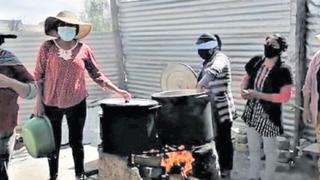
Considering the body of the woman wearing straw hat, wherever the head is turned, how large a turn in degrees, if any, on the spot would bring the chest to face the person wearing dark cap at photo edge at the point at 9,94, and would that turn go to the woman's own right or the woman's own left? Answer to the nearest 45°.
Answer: approximately 45° to the woman's own right

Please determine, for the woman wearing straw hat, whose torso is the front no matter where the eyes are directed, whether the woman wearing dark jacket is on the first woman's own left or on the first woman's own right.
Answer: on the first woman's own left

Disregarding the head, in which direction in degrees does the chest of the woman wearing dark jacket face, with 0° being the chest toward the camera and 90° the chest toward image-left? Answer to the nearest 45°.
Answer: approximately 45°

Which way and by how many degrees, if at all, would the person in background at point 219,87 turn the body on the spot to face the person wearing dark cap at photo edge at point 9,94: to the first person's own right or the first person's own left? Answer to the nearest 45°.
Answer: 0° — they already face them

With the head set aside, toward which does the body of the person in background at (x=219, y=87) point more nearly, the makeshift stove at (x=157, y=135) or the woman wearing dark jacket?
the makeshift stove
